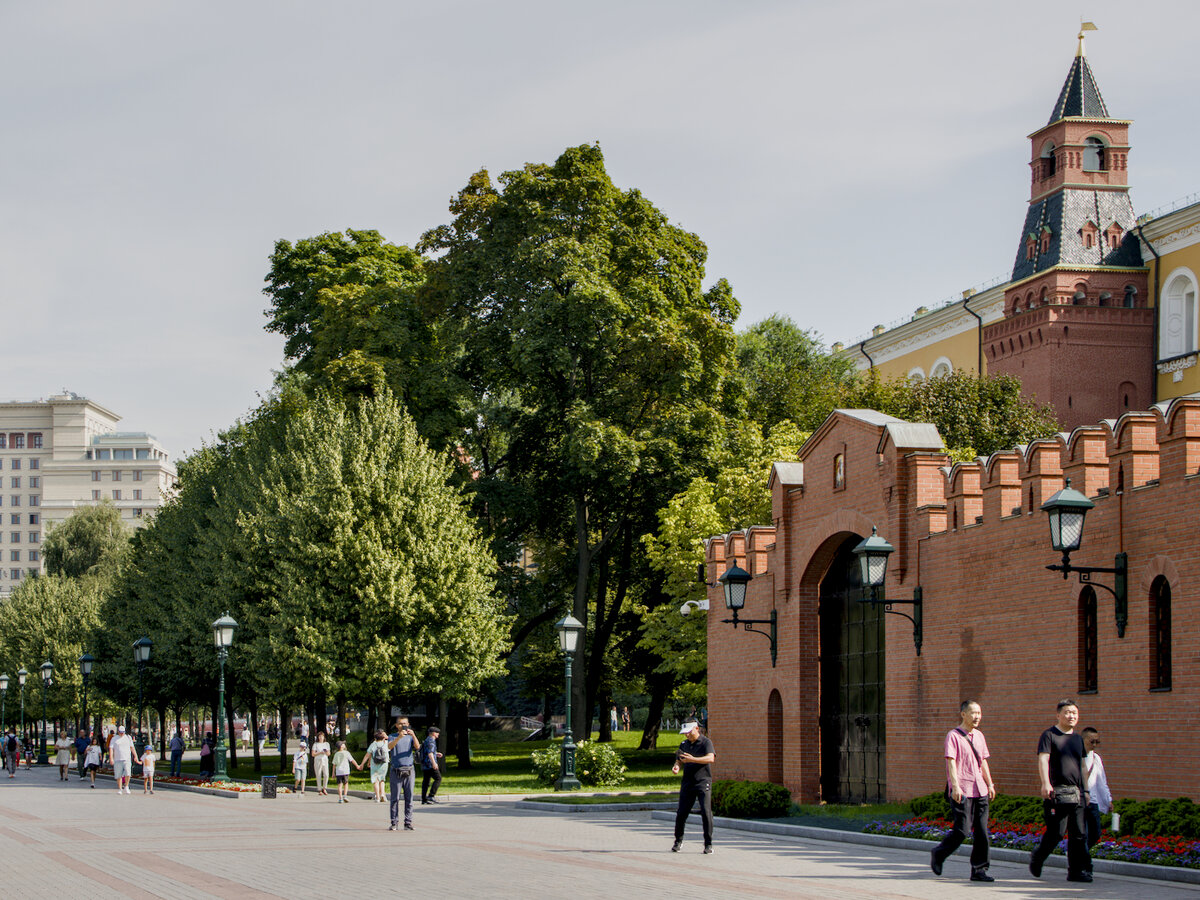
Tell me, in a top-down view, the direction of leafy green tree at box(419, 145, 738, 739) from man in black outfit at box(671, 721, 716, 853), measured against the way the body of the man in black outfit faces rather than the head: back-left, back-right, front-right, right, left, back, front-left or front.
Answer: back-right

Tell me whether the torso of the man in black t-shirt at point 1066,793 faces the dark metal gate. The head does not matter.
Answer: no

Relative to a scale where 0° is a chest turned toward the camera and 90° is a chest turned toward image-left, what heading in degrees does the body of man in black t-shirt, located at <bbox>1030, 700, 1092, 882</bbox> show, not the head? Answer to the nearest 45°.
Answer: approximately 315°

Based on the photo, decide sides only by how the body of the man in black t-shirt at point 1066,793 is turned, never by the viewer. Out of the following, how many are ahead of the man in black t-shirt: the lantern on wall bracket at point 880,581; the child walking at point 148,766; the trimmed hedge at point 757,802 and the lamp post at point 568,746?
0

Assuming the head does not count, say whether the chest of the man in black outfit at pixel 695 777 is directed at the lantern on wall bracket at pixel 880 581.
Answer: no

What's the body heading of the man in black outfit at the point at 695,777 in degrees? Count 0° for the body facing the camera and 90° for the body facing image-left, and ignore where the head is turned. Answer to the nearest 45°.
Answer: approximately 45°

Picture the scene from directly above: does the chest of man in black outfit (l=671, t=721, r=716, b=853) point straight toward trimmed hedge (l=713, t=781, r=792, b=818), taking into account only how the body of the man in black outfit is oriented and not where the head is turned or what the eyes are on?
no

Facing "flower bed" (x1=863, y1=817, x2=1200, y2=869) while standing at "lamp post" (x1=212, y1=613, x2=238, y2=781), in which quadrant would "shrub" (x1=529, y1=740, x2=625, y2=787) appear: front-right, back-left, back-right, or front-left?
front-left

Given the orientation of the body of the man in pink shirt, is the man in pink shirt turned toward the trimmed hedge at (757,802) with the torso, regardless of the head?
no
